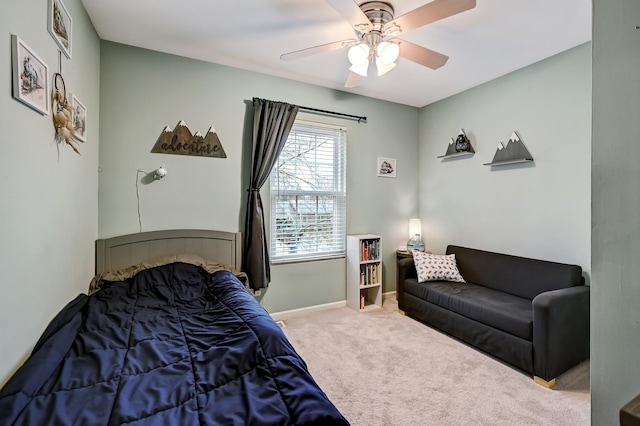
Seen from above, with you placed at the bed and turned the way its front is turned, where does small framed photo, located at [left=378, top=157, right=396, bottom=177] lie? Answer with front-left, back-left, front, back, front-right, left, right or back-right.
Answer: back-left

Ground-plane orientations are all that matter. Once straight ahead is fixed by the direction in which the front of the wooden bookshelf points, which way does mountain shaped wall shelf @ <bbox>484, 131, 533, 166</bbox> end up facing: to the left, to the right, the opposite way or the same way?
to the right

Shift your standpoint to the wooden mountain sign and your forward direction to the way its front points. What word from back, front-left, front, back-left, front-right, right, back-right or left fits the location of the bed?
front

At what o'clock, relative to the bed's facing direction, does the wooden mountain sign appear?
The wooden mountain sign is roughly at 6 o'clock from the bed.

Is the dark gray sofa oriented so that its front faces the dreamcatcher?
yes

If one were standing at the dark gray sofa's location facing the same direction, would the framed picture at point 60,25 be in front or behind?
in front

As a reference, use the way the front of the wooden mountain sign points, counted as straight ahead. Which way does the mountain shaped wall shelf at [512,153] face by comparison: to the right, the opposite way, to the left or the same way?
to the right

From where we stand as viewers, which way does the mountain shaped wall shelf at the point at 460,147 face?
facing the viewer and to the left of the viewer

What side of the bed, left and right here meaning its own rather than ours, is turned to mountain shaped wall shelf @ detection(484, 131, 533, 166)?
left

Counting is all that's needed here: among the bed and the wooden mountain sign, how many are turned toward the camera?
2

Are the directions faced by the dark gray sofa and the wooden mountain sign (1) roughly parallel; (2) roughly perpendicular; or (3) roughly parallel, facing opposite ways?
roughly perpendicular

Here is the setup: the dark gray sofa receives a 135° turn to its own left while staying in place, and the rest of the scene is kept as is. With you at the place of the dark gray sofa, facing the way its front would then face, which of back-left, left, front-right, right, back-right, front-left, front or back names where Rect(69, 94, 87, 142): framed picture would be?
back-right

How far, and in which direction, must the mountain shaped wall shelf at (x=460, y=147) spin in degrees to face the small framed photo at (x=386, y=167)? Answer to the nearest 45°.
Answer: approximately 45° to its right

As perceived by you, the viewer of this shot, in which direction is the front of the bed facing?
facing the viewer

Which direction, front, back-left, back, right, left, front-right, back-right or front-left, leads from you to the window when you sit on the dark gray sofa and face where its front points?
front-right

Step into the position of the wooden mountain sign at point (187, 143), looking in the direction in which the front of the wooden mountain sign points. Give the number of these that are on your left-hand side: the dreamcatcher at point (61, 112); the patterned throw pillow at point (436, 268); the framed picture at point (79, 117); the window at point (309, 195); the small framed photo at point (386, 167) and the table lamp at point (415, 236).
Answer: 4
